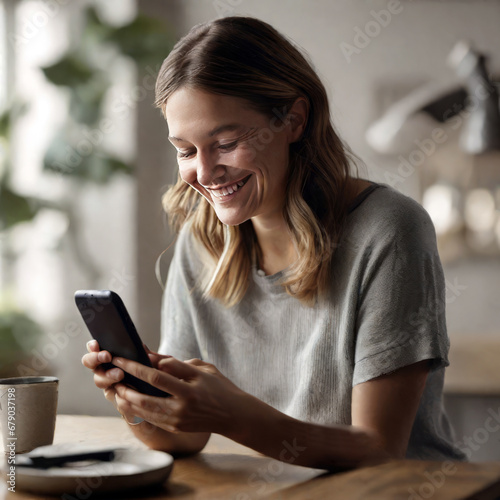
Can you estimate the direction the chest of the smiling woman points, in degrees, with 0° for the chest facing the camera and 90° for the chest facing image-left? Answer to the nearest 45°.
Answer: approximately 45°

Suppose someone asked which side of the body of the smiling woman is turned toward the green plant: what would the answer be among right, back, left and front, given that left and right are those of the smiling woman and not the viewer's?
right
